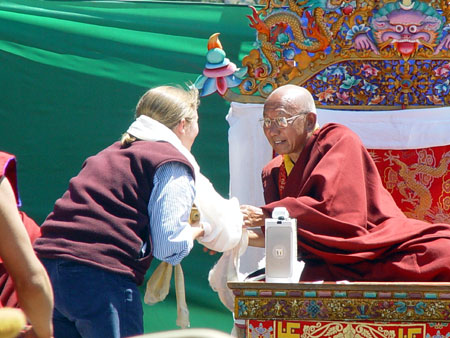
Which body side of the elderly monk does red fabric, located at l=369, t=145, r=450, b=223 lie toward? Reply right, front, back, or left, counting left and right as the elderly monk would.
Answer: back

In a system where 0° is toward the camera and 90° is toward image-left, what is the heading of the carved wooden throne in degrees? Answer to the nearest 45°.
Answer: approximately 0°
